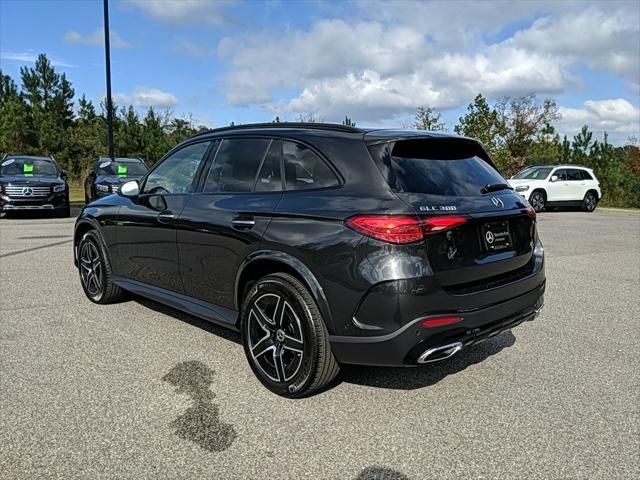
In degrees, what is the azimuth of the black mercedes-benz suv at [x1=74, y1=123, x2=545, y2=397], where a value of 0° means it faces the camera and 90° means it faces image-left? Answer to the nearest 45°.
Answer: approximately 135°

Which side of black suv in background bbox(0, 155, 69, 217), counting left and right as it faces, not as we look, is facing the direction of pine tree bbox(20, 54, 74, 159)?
back

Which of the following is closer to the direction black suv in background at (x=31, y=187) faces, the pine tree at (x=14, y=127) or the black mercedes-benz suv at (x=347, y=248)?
the black mercedes-benz suv

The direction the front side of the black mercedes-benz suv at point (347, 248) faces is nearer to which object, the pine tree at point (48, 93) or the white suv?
the pine tree

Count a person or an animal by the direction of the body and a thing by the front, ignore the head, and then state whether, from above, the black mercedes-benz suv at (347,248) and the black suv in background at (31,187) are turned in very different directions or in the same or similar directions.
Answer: very different directions

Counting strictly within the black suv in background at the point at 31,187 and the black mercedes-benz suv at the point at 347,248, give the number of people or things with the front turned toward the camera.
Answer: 1

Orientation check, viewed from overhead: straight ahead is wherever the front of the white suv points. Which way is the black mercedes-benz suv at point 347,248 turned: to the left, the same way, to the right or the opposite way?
to the right

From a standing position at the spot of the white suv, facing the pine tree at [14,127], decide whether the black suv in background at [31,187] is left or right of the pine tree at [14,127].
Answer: left

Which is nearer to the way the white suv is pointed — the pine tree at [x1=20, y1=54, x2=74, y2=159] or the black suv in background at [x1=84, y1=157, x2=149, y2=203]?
the black suv in background

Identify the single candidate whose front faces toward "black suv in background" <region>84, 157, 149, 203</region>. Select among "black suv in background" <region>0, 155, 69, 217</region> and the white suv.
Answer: the white suv

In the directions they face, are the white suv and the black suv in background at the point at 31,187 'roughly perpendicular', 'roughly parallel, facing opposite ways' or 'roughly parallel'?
roughly perpendicular

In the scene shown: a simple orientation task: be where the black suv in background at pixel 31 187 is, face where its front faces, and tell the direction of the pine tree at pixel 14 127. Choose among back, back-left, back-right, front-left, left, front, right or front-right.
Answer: back
